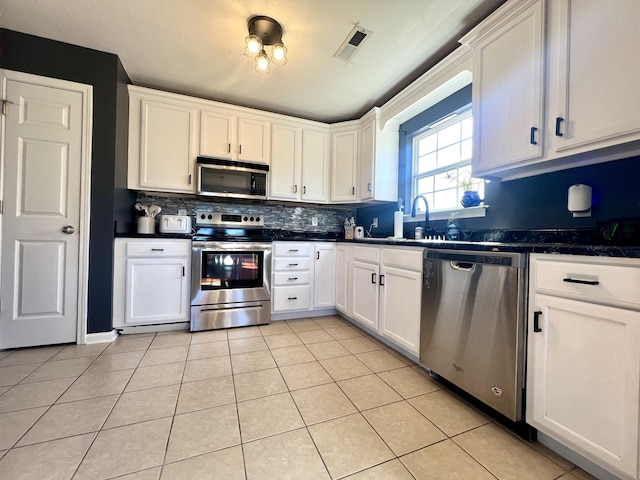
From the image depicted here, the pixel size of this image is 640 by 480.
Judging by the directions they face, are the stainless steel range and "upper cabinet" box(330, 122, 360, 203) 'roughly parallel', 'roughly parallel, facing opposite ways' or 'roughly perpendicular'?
roughly parallel

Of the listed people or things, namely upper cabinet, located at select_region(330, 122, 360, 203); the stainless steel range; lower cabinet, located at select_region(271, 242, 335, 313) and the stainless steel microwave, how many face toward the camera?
4

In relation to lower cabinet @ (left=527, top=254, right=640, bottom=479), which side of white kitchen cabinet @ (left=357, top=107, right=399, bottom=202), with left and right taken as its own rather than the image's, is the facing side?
left

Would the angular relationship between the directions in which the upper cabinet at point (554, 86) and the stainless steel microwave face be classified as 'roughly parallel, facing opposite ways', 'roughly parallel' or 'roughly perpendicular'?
roughly perpendicular

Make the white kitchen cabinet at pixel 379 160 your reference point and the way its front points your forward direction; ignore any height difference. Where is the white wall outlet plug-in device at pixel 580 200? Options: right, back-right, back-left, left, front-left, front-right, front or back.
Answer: left

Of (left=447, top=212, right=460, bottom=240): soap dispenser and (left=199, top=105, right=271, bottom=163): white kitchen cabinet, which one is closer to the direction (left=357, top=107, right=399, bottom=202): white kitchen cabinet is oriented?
the white kitchen cabinet

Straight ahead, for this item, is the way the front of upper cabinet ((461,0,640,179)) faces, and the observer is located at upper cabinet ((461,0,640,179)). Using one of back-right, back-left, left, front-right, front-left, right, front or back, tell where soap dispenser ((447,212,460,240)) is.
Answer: right

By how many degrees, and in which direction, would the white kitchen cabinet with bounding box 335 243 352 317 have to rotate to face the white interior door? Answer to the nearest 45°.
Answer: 0° — it already faces it

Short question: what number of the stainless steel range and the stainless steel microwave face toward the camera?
2

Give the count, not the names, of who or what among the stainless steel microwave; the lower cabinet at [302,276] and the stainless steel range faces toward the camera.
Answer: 3

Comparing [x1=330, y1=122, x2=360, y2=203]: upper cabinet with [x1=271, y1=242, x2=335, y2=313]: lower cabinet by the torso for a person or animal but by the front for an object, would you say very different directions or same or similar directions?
same or similar directions

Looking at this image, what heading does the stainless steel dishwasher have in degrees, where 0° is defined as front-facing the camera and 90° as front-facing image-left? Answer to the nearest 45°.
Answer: approximately 45°

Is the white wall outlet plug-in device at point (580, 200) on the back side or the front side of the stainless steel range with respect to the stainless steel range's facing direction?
on the front side

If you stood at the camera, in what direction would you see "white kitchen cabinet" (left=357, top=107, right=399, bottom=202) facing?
facing the viewer and to the left of the viewer

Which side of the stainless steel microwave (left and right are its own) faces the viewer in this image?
front

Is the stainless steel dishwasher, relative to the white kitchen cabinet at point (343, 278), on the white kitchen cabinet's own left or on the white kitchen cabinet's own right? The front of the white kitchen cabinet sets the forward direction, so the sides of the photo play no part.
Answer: on the white kitchen cabinet's own left

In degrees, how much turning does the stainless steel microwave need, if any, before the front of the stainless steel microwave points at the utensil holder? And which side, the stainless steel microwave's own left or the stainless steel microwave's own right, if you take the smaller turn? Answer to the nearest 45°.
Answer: approximately 90° to the stainless steel microwave's own right
